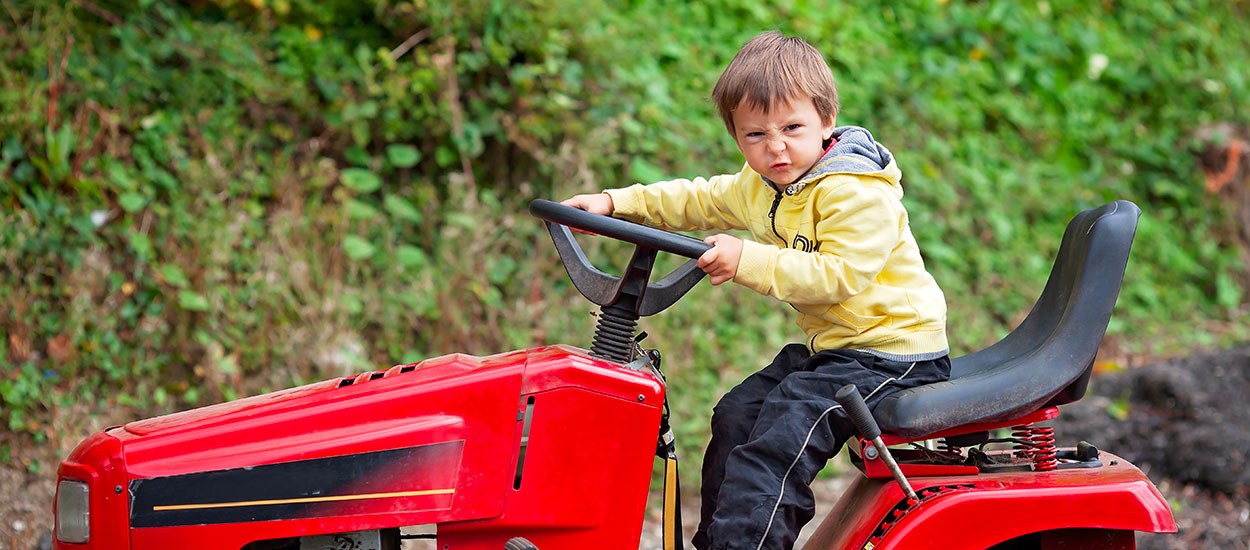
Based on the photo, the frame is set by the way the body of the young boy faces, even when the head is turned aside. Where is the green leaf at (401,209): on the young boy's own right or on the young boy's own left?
on the young boy's own right

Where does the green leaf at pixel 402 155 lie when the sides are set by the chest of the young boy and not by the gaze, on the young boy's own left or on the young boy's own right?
on the young boy's own right

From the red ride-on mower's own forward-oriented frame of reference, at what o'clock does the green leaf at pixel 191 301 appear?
The green leaf is roughly at 2 o'clock from the red ride-on mower.

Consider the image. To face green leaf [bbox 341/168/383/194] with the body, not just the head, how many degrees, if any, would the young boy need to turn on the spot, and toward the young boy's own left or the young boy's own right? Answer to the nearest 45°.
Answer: approximately 90° to the young boy's own right

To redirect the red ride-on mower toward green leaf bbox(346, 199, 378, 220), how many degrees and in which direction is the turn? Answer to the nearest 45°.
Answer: approximately 90° to its right

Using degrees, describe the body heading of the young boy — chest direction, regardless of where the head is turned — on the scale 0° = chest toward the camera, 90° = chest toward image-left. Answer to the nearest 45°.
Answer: approximately 45°

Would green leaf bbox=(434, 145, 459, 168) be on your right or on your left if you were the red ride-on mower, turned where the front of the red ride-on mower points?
on your right

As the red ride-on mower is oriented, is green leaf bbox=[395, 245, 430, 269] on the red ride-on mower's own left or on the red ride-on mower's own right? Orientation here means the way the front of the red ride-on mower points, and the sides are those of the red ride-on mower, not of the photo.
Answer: on the red ride-on mower's own right

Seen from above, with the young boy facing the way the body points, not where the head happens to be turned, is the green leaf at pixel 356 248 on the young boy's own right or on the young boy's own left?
on the young boy's own right

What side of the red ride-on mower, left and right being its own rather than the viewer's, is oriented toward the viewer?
left
